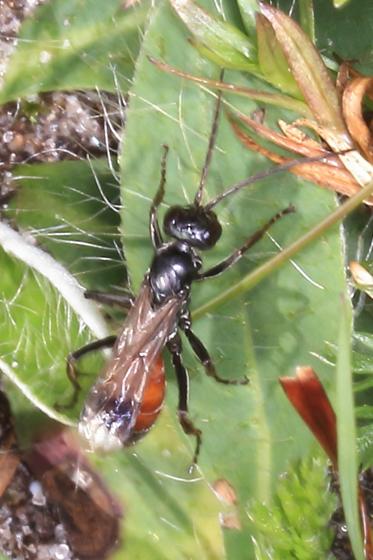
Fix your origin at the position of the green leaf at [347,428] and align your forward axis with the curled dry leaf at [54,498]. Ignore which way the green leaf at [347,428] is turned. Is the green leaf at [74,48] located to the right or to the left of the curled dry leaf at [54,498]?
right

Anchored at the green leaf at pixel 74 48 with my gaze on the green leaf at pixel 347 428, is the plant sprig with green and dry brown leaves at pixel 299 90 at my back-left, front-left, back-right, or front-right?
front-left

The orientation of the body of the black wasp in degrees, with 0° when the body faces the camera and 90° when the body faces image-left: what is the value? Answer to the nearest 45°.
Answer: approximately 180°

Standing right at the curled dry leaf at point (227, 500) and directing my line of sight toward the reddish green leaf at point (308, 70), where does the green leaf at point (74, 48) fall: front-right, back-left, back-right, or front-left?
front-left

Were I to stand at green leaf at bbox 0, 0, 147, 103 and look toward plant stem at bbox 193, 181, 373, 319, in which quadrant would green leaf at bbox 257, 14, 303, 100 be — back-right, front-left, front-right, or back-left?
front-left
